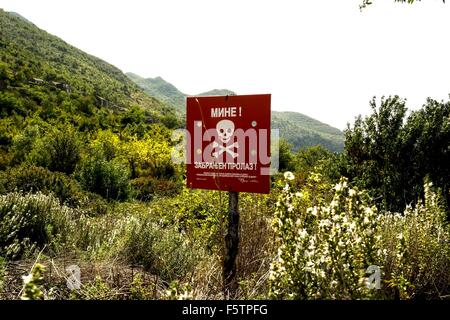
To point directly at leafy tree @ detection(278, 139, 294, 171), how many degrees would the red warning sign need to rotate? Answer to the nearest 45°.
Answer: approximately 135° to its right

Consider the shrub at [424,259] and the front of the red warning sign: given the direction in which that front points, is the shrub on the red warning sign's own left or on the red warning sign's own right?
on the red warning sign's own left

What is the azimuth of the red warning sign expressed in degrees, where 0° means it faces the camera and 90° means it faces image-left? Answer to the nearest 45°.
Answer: approximately 45°

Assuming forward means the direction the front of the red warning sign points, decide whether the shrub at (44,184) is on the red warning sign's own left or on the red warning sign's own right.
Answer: on the red warning sign's own right

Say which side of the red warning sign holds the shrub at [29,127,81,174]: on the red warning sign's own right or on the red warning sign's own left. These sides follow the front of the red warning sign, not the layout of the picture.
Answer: on the red warning sign's own right

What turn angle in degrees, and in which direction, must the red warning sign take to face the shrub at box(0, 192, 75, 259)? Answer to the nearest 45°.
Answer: approximately 90° to its right

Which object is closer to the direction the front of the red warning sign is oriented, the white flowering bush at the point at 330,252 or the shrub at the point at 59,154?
the white flowering bush

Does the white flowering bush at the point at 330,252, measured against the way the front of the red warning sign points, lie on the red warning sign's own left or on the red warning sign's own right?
on the red warning sign's own left

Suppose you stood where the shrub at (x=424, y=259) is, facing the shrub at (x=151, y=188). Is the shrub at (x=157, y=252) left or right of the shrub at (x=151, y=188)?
left

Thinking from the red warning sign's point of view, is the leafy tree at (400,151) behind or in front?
behind
